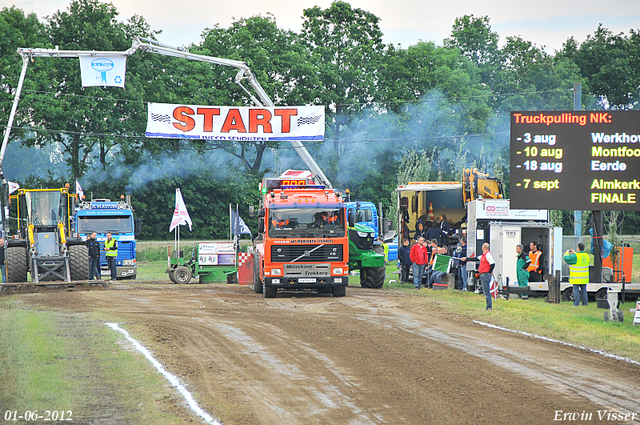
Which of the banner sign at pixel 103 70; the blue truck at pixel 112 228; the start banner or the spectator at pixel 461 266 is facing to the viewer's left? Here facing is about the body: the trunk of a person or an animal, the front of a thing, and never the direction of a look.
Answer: the spectator

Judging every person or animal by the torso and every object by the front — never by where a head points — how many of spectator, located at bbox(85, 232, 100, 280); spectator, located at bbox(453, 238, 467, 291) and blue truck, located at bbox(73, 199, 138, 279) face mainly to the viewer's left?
1

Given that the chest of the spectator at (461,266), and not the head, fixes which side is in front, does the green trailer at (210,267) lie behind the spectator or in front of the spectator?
in front

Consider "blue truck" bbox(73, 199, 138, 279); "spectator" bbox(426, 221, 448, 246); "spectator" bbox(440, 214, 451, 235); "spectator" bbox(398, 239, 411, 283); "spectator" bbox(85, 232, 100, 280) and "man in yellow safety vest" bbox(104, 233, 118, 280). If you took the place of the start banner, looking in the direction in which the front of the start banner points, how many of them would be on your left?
3

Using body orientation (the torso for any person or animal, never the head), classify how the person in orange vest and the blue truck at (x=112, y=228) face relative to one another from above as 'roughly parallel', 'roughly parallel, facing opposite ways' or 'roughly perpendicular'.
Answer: roughly perpendicular

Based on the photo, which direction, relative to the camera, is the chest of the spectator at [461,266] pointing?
to the viewer's left
